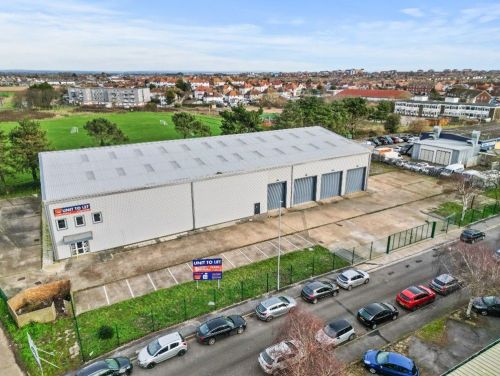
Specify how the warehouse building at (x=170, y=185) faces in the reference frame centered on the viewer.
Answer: facing the viewer and to the right of the viewer

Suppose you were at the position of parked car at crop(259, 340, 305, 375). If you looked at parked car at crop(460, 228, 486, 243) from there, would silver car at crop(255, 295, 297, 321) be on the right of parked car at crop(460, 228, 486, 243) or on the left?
left

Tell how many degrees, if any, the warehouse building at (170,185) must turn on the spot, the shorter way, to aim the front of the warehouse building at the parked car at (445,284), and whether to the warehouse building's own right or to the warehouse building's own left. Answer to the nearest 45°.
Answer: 0° — it already faces it

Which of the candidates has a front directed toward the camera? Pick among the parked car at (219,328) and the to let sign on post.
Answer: the to let sign on post

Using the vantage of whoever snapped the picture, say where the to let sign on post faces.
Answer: facing the viewer

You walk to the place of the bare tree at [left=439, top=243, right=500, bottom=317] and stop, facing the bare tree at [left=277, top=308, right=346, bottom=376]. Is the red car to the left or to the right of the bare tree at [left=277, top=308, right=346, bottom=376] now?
right

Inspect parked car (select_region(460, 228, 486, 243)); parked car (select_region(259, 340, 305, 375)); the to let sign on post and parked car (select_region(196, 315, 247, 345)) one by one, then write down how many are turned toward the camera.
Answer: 1

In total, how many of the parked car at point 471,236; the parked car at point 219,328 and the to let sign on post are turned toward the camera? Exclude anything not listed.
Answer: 1

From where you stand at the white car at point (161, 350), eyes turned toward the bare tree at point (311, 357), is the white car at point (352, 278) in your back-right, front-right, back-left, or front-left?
front-left

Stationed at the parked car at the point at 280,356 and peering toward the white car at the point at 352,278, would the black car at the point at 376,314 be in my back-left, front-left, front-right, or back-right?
front-right

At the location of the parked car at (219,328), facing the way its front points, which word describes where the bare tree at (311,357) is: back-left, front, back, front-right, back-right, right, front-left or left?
right

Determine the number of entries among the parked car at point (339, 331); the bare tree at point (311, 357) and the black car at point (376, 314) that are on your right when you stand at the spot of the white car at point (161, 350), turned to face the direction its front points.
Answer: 0

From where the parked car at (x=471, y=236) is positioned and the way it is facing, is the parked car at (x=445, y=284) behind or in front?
behind

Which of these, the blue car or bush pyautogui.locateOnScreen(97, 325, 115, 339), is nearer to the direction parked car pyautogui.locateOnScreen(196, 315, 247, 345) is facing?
the blue car

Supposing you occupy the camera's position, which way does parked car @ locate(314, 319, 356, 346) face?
facing the viewer and to the left of the viewer
